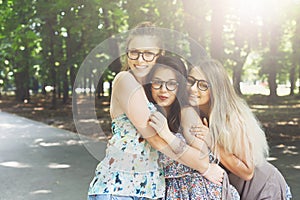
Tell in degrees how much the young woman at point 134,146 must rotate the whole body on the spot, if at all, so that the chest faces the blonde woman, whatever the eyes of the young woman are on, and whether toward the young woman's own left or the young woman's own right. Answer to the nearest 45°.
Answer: approximately 45° to the young woman's own left

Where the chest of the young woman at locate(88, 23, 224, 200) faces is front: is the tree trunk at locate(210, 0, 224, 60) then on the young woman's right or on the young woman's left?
on the young woman's left

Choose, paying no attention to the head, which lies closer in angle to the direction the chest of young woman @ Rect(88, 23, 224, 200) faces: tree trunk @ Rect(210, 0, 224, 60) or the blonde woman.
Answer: the blonde woman

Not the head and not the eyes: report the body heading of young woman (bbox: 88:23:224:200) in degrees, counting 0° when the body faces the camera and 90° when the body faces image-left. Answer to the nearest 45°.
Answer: approximately 270°

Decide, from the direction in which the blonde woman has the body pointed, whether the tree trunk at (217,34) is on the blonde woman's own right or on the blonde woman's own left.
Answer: on the blonde woman's own right

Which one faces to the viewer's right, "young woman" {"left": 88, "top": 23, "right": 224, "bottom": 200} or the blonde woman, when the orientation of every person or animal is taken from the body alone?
the young woman

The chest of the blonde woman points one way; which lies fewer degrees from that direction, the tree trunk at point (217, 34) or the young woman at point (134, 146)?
the young woman

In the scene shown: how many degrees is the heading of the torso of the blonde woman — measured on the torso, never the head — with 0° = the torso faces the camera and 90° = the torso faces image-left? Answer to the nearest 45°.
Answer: approximately 90°
